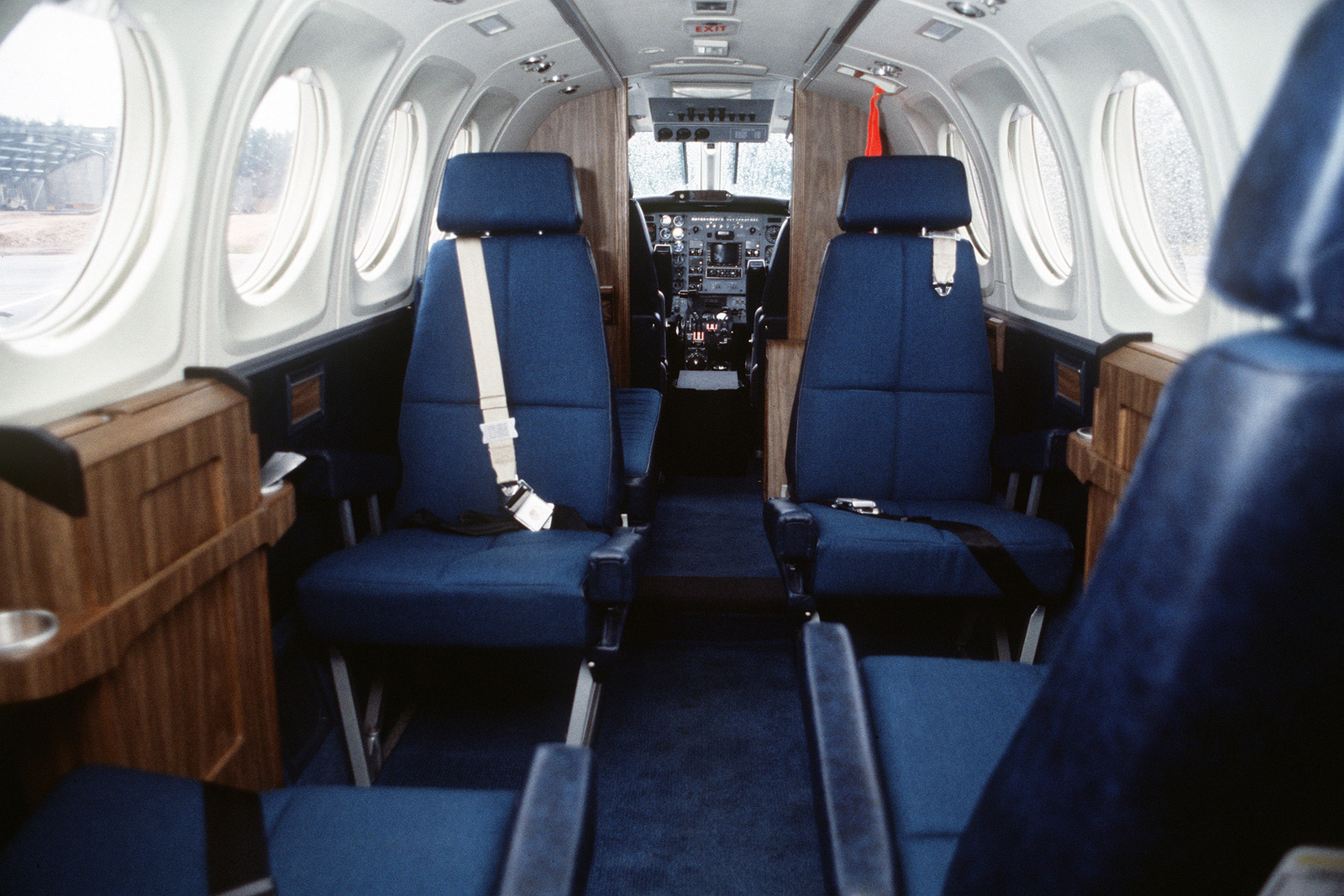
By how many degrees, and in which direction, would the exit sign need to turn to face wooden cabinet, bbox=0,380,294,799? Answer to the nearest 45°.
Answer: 0° — it already faces it

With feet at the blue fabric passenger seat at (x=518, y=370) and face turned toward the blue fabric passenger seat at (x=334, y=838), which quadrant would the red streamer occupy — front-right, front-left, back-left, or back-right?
back-left

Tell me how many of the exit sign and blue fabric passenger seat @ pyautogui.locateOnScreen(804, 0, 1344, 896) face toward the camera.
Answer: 1

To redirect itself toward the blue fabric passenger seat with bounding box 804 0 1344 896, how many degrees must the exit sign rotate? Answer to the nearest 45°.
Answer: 0° — it already faces it

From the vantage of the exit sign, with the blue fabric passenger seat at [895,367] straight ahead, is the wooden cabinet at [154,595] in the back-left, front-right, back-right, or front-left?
front-right

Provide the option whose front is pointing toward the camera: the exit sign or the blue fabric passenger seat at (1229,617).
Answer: the exit sign

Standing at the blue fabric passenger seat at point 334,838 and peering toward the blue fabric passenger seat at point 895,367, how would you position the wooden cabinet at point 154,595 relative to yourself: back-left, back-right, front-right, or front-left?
front-left

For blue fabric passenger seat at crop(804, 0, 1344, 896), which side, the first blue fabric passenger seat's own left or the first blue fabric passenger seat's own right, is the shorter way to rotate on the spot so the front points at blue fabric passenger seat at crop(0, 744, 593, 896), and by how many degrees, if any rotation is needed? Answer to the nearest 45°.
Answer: approximately 45° to the first blue fabric passenger seat's own left

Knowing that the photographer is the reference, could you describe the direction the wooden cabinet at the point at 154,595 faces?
facing the viewer and to the right of the viewer

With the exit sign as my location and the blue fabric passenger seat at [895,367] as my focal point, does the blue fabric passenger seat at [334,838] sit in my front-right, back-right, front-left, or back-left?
front-right

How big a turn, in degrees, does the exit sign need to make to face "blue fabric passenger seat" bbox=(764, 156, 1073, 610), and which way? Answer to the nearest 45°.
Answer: approximately 45° to its left

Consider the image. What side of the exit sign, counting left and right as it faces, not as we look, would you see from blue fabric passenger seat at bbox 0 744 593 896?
front

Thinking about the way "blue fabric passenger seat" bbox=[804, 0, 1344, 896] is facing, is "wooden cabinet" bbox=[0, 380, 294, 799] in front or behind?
in front

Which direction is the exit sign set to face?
toward the camera

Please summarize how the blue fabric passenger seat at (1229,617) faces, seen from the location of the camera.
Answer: facing away from the viewer and to the left of the viewer

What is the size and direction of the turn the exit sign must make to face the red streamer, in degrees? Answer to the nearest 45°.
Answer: approximately 135° to its left
